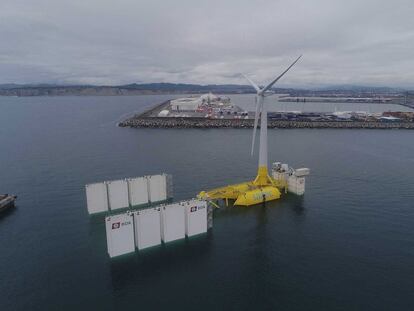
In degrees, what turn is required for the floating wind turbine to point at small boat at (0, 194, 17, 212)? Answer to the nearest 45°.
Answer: approximately 45° to its right

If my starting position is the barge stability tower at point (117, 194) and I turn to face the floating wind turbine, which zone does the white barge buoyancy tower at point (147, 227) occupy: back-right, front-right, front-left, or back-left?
front-right

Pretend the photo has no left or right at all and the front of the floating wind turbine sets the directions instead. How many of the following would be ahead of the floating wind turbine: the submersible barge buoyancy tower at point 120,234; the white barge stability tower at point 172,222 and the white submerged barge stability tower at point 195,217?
3

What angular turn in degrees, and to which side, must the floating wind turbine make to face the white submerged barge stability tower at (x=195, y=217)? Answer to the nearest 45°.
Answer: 0° — it already faces it

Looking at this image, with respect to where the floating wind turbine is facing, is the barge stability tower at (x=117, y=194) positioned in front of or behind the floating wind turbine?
in front

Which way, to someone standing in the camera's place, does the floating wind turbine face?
facing the viewer and to the left of the viewer

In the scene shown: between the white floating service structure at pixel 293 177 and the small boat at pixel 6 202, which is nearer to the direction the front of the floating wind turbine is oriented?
the small boat

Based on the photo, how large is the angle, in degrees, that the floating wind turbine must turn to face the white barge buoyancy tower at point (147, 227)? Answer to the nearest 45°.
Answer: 0° — it already faces it

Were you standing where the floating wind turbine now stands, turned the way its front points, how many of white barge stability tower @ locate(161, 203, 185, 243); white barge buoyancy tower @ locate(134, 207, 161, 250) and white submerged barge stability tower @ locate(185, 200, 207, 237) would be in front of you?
3

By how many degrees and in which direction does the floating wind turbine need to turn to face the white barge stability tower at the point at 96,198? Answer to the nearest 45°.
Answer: approximately 45° to its right

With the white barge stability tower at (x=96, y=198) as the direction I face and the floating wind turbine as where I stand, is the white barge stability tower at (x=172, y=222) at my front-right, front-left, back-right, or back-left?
front-left
